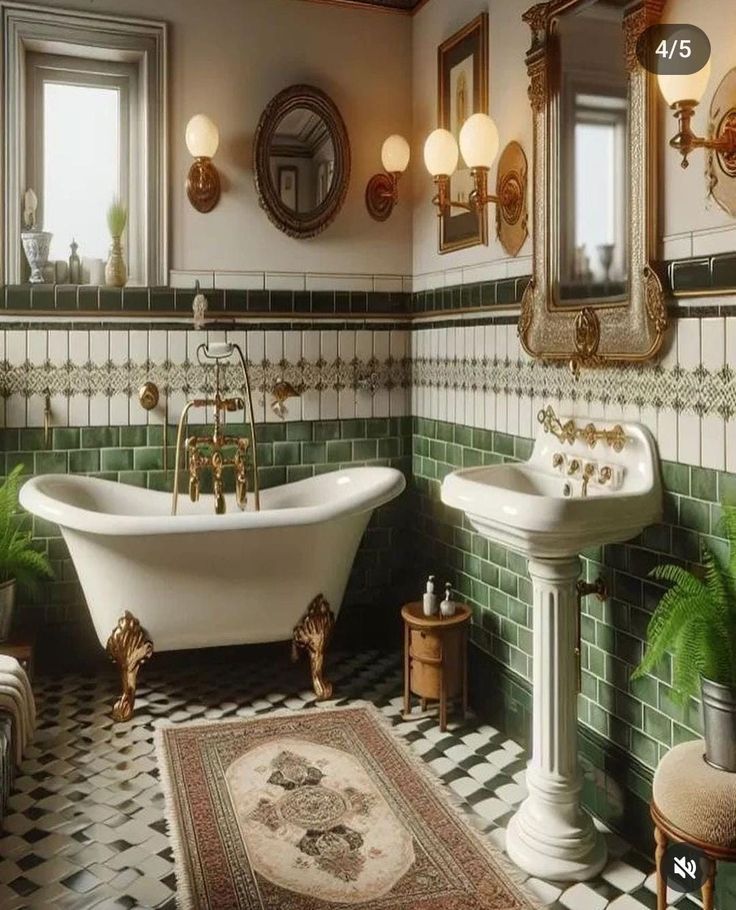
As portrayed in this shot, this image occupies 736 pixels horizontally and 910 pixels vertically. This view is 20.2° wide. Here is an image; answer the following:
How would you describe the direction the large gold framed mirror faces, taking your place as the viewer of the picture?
facing the viewer and to the left of the viewer

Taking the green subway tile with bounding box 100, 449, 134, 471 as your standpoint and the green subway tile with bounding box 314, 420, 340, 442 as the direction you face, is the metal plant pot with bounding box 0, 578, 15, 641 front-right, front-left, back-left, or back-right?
back-right

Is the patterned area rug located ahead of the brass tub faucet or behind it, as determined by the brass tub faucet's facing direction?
ahead

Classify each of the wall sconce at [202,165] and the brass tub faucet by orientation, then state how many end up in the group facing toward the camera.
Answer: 2

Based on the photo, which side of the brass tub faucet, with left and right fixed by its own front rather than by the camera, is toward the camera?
front

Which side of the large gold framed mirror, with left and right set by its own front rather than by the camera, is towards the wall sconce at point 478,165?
right

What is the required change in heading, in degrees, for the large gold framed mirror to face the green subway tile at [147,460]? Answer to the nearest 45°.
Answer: approximately 90° to its right

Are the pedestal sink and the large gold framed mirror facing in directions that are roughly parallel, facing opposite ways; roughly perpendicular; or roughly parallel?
roughly parallel

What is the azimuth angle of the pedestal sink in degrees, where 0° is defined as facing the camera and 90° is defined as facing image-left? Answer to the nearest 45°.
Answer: approximately 45°

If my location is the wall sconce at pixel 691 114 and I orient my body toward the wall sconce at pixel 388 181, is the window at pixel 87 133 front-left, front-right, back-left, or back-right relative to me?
front-left
